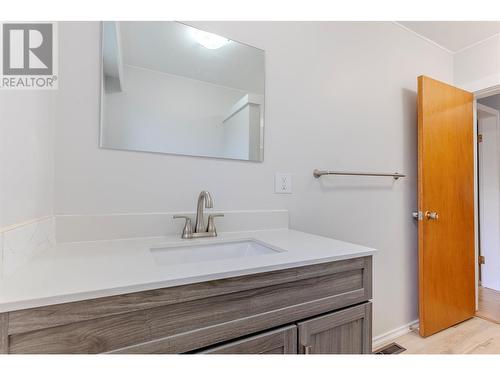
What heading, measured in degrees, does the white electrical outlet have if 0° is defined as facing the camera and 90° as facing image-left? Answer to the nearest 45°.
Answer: approximately 0°

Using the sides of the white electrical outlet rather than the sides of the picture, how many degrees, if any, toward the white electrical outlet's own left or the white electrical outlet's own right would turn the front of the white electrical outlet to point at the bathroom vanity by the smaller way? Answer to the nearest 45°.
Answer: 0° — it already faces it

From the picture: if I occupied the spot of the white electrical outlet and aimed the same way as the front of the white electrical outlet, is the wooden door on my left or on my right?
on my left
